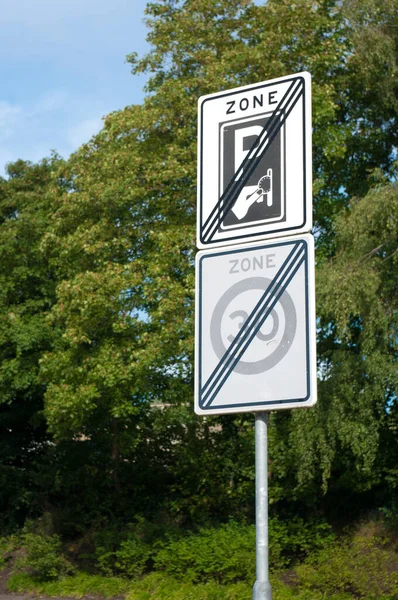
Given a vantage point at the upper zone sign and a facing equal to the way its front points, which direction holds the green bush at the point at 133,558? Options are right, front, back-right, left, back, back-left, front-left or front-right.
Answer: back-right

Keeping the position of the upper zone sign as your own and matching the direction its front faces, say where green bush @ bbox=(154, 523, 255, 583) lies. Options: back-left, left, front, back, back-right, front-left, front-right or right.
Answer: back-right

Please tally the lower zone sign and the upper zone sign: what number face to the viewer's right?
0

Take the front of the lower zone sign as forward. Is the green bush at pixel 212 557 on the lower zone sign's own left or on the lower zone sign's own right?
on the lower zone sign's own right

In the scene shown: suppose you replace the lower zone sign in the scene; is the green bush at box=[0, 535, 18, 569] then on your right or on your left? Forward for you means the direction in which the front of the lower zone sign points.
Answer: on your right

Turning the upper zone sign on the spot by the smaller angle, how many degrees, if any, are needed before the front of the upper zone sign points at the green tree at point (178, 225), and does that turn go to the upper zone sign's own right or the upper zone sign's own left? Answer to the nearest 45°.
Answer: approximately 135° to the upper zone sign's own right

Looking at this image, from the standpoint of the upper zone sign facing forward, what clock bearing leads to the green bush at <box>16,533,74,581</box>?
The green bush is roughly at 4 o'clock from the upper zone sign.

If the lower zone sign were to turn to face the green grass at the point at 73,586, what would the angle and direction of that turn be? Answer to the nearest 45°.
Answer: approximately 135° to its right

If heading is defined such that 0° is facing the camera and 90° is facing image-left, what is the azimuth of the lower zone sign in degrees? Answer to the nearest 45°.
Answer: approximately 45°

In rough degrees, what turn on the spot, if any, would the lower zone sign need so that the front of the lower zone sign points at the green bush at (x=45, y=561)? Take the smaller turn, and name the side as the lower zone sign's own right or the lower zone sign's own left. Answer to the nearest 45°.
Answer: approximately 135° to the lower zone sign's own right

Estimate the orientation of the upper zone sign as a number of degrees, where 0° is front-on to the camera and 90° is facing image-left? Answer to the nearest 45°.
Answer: approximately 45°
